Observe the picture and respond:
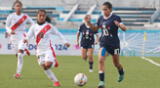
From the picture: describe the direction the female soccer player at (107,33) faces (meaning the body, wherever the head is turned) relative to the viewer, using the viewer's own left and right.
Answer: facing the viewer and to the left of the viewer

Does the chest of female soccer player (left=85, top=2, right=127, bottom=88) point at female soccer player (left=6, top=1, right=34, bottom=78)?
no

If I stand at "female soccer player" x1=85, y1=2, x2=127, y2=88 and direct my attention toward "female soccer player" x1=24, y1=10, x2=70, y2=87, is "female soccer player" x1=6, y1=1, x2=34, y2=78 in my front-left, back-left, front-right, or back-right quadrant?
front-right

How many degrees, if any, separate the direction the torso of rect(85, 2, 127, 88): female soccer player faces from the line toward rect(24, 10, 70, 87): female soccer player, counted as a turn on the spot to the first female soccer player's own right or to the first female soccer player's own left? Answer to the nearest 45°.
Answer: approximately 45° to the first female soccer player's own right

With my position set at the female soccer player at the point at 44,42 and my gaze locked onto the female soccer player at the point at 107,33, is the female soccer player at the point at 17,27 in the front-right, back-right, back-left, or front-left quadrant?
back-left
